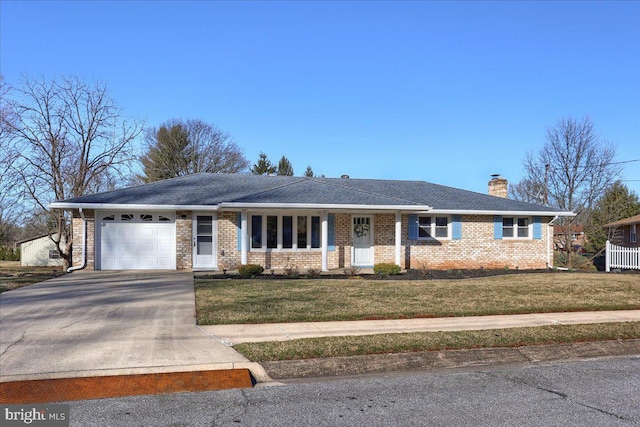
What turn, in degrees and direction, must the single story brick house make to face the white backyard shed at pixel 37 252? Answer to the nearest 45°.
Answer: approximately 135° to its right

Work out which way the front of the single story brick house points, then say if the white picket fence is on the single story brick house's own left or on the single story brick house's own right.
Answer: on the single story brick house's own left

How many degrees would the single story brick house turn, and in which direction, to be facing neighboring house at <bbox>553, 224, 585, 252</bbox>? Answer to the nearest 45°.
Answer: approximately 135° to its left

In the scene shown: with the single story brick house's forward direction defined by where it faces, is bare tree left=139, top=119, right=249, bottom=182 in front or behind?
behind

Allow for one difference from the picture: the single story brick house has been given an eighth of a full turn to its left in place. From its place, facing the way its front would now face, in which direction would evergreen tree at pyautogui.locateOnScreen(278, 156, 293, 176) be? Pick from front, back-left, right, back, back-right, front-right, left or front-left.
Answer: back-left

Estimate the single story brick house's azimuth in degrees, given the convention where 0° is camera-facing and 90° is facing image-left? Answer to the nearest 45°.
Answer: approximately 0°
